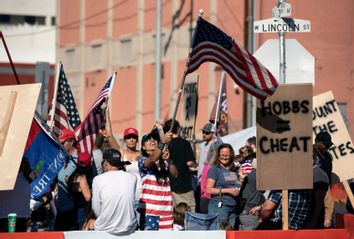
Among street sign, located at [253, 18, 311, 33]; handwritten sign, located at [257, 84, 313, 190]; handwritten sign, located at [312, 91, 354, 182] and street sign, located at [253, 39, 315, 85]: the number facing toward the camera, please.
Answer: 3

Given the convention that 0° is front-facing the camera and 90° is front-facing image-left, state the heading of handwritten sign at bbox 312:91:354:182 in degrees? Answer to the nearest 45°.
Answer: approximately 0°

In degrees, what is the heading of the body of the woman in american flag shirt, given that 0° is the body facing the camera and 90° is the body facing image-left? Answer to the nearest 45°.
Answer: approximately 315°

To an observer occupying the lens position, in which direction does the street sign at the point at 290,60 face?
facing away from the viewer
